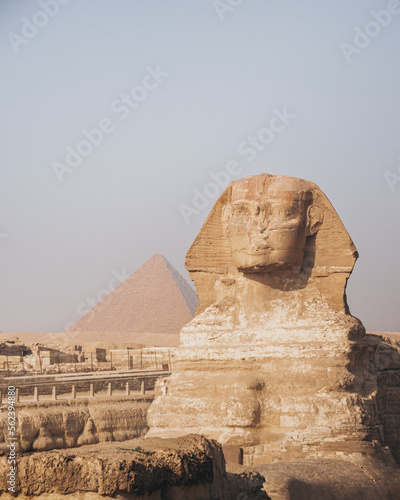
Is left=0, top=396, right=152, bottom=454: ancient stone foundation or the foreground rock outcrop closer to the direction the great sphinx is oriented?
the foreground rock outcrop

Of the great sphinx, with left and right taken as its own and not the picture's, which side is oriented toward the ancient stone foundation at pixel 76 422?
right

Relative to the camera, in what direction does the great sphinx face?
facing the viewer and to the left of the viewer

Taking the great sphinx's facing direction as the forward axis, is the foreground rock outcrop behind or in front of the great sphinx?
in front
